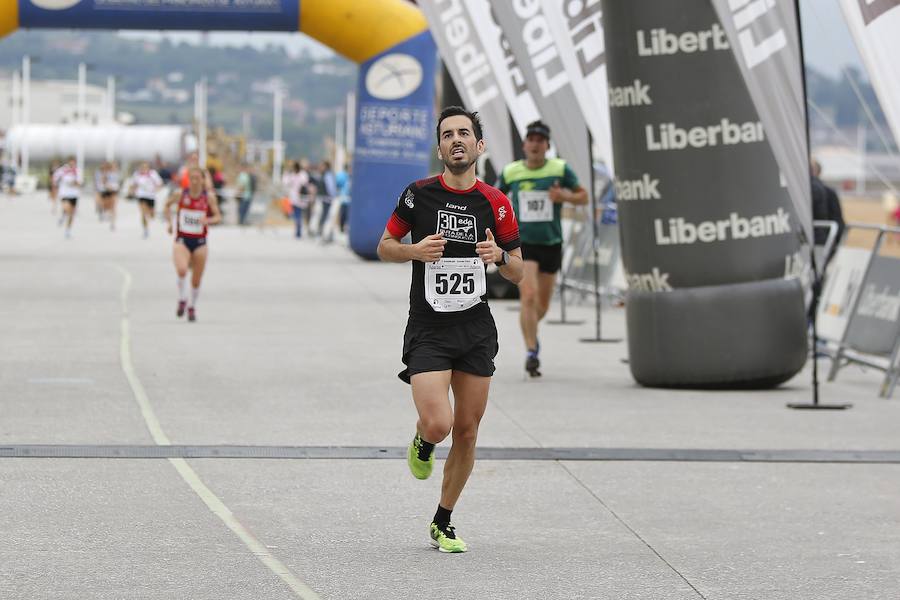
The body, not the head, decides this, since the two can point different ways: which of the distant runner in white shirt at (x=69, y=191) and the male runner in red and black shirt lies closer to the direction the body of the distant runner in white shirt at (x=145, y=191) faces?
the male runner in red and black shirt

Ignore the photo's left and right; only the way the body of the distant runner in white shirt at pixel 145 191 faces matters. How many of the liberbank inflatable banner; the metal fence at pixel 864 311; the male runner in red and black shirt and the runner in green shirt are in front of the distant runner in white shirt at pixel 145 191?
4

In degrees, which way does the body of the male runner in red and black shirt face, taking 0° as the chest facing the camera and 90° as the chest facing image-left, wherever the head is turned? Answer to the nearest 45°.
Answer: approximately 0°

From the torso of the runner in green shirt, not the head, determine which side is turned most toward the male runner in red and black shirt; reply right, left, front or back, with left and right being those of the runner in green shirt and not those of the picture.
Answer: front

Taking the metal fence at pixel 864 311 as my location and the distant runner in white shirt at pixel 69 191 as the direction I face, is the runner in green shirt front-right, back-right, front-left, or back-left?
front-left

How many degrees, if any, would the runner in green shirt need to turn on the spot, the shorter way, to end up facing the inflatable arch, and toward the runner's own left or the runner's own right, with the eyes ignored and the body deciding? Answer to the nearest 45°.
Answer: approximately 180°

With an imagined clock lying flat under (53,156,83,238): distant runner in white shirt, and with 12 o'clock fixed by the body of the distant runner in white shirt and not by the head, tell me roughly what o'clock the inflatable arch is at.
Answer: The inflatable arch is roughly at 11 o'clock from the distant runner in white shirt.

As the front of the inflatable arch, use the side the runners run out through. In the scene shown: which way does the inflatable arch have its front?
toward the camera
